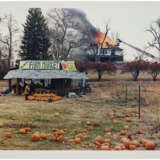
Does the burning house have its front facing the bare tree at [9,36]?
no

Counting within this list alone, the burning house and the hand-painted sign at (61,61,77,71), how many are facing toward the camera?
2

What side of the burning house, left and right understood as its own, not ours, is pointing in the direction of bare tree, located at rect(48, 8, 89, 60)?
right

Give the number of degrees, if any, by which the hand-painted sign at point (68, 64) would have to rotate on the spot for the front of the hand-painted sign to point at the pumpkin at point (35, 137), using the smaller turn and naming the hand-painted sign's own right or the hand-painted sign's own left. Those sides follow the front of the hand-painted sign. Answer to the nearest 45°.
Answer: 0° — it already faces it

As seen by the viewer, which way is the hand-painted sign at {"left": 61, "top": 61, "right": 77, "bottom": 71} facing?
toward the camera

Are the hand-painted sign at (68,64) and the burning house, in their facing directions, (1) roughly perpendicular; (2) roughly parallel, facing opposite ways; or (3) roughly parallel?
roughly parallel

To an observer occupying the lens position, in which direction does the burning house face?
facing the viewer

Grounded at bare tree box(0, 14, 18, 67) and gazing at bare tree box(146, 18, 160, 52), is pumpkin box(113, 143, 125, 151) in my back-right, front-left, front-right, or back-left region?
front-right

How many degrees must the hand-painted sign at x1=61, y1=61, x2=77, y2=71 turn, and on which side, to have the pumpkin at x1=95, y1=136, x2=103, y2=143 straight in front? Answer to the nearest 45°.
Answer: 0° — it already faces it
